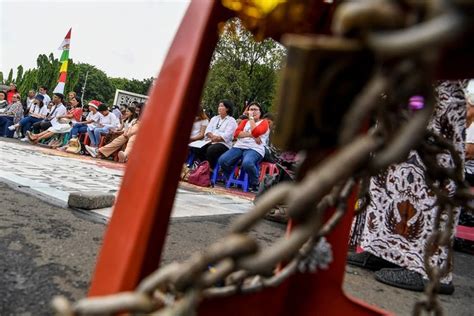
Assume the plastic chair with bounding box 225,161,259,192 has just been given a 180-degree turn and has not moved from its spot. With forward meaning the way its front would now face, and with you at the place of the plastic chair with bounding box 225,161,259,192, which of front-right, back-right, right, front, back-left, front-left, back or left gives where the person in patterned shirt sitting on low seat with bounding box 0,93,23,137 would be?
left

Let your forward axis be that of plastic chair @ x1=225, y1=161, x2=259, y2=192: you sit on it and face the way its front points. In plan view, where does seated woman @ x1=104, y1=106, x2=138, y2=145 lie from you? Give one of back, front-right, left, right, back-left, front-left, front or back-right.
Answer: right

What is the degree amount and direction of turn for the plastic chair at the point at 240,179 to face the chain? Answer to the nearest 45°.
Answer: approximately 45° to its left

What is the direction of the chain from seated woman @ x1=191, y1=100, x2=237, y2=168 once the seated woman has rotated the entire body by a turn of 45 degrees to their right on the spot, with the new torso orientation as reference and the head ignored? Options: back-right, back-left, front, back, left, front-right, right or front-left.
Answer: left

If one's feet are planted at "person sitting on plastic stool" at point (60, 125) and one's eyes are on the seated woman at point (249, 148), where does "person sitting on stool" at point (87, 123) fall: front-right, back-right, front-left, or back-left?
front-left

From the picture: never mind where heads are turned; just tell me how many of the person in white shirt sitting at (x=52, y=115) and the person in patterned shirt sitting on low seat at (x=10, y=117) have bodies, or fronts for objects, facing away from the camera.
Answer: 0

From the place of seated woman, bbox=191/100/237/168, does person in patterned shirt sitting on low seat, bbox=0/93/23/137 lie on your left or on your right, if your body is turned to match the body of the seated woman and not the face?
on your right

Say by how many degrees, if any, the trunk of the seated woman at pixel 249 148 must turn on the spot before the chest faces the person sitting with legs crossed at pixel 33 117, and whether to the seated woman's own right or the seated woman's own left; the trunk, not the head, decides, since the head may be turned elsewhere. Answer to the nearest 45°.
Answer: approximately 90° to the seated woman's own right

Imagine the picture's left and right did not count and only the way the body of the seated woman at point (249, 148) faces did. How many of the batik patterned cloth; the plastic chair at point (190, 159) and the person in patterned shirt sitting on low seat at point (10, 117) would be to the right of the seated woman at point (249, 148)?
2

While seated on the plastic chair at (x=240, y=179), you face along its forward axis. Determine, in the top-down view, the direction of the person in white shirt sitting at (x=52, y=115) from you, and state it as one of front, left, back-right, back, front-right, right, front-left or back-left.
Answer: right

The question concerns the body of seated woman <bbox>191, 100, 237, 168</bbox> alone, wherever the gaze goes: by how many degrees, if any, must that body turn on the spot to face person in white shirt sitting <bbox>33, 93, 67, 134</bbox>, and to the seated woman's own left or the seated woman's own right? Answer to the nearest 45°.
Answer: approximately 90° to the seated woman's own right

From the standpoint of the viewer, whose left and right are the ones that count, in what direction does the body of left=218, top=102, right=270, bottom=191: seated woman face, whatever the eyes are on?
facing the viewer and to the left of the viewer
